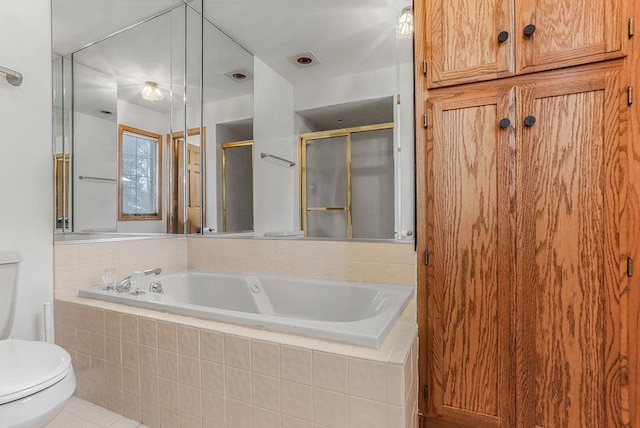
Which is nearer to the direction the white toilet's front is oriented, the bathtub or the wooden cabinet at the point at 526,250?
the wooden cabinet

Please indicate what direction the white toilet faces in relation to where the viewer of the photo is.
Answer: facing the viewer and to the right of the viewer

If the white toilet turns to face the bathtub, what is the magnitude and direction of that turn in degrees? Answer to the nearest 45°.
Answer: approximately 45° to its left

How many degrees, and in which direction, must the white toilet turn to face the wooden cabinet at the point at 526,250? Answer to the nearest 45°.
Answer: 0° — it already faces it

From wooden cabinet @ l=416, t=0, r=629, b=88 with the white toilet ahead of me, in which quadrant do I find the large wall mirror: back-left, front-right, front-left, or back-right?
front-right

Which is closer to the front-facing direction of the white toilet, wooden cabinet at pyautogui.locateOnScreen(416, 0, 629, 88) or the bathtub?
the wooden cabinet

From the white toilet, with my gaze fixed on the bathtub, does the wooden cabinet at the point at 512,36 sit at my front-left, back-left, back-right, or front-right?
front-right

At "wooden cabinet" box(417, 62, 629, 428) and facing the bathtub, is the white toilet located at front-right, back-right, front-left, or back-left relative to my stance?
front-left

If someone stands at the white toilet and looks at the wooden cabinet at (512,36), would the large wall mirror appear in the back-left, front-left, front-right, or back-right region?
front-left

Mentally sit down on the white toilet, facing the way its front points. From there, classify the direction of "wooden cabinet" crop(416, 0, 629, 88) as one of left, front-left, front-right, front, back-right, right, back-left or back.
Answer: front
